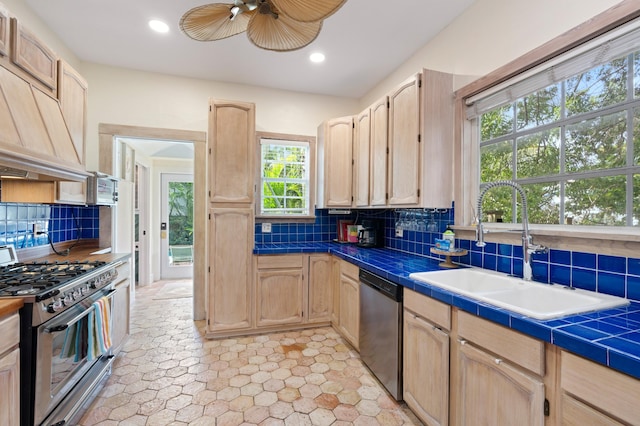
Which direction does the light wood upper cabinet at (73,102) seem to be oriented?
to the viewer's right

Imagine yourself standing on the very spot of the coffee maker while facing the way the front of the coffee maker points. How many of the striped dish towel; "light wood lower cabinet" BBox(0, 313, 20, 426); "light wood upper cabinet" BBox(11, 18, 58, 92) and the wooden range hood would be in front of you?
4

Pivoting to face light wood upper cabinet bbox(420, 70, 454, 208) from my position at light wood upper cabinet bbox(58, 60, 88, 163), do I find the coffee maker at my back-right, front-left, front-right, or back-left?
front-left

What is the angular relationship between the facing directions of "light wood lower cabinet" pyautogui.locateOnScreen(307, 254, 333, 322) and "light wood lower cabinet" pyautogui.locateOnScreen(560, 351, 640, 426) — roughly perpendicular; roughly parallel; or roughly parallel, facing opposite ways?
roughly perpendicular

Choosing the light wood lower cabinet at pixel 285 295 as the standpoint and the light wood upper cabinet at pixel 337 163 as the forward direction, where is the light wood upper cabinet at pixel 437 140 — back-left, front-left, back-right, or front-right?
front-right

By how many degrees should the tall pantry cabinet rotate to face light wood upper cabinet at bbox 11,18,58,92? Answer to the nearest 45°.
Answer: approximately 45° to its right

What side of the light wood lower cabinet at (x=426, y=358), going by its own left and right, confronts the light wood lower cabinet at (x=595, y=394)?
left

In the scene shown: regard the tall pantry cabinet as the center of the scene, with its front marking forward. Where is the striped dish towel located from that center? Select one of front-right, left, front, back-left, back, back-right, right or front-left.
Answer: front-right

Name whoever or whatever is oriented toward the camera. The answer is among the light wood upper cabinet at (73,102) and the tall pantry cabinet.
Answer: the tall pantry cabinet

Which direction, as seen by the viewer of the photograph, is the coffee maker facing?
facing the viewer and to the left of the viewer

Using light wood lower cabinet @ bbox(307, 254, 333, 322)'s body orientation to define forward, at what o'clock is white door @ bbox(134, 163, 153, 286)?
The white door is roughly at 4 o'clock from the light wood lower cabinet.

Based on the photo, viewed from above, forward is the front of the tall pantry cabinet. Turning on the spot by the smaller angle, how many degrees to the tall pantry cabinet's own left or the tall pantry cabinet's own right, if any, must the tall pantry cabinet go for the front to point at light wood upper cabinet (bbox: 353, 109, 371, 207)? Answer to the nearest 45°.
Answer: approximately 90° to the tall pantry cabinet's own left

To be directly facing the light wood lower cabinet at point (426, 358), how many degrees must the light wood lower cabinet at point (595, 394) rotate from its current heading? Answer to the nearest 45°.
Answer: approximately 90° to its right

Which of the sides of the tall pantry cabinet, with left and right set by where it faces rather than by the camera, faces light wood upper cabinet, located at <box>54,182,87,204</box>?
right

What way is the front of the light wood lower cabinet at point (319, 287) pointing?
toward the camera

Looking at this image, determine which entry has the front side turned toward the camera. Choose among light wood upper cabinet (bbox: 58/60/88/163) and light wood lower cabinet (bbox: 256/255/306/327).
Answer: the light wood lower cabinet

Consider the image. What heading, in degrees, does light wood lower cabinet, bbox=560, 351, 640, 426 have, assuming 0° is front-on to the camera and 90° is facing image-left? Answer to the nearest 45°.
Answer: approximately 45°

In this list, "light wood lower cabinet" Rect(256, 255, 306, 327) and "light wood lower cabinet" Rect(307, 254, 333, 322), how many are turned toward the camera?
2

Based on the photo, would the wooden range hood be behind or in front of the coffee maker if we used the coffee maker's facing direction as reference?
in front
